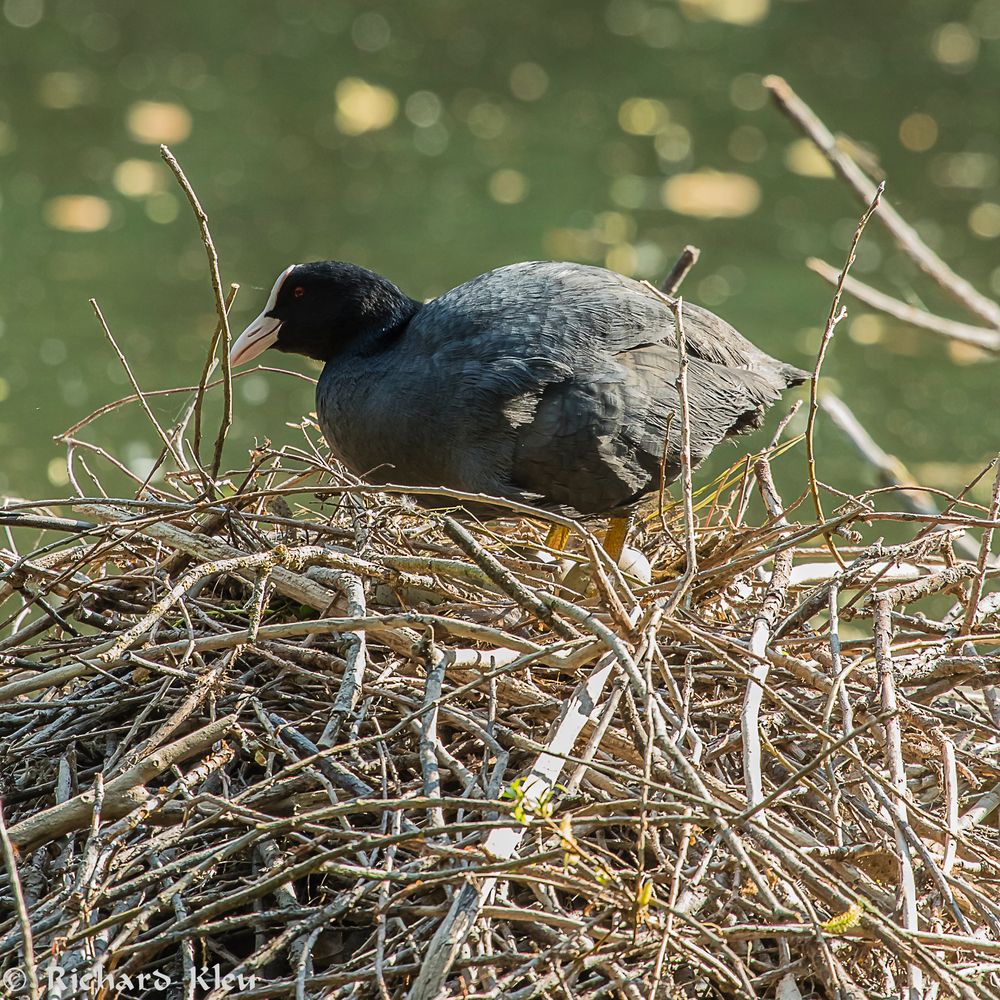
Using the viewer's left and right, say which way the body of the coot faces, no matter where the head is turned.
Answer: facing to the left of the viewer
